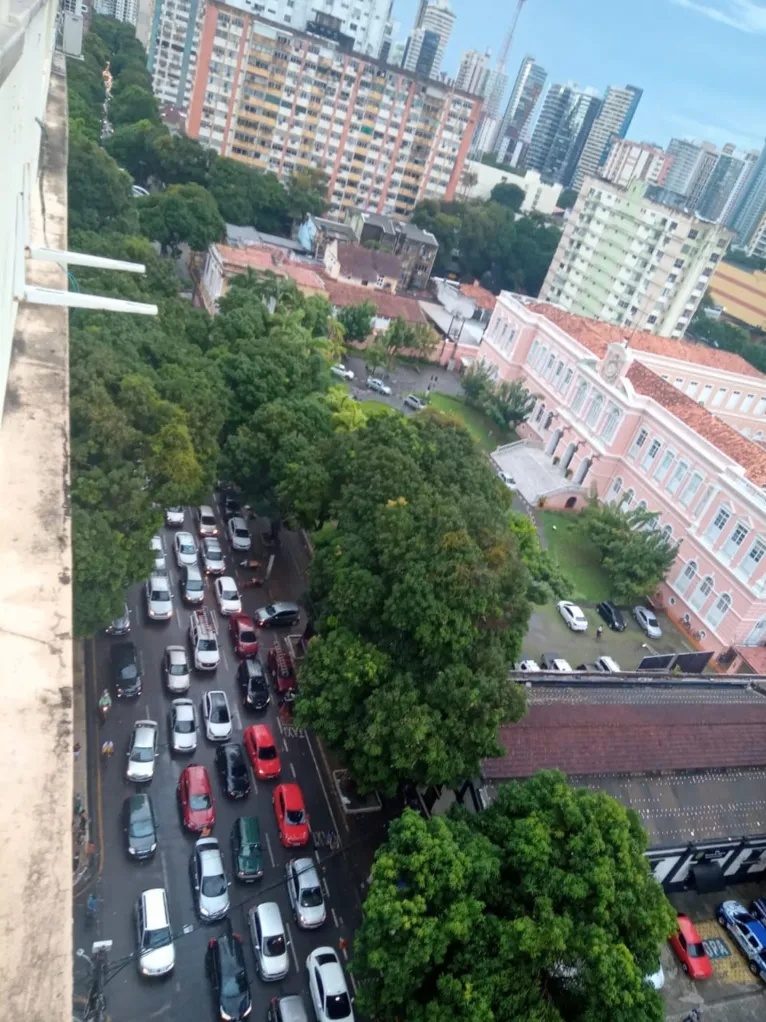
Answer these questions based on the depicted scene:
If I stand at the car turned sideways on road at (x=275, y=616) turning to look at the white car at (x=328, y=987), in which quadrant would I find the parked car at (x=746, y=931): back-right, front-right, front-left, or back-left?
front-left

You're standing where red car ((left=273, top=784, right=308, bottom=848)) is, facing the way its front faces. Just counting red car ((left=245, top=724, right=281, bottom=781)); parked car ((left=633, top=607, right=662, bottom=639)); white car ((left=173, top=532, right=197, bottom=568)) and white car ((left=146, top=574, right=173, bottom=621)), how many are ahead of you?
0

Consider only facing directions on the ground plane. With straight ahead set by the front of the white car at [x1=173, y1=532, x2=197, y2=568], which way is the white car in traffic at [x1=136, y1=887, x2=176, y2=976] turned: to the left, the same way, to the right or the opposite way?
the same way

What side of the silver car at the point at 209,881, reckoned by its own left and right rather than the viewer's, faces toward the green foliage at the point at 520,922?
left

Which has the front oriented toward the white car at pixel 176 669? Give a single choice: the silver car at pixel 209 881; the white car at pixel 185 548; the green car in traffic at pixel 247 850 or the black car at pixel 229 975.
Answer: the white car at pixel 185 548

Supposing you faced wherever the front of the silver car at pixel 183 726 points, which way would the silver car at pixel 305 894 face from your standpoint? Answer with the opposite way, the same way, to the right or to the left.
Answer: the same way

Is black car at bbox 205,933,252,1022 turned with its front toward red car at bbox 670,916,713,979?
no

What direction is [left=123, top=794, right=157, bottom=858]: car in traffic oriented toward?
toward the camera

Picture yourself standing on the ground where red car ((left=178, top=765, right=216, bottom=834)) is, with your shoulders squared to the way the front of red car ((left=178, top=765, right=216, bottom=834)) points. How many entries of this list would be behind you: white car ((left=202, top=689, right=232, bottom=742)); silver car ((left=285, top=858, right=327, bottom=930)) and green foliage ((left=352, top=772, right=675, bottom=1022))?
1

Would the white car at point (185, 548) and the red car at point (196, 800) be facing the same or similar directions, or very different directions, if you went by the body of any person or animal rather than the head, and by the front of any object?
same or similar directions

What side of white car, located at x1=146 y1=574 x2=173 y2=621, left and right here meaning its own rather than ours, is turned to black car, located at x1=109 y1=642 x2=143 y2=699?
front

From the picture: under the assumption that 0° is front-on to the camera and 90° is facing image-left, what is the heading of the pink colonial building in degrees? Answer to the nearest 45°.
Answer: approximately 45°

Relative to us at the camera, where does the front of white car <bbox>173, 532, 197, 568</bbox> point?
facing the viewer
